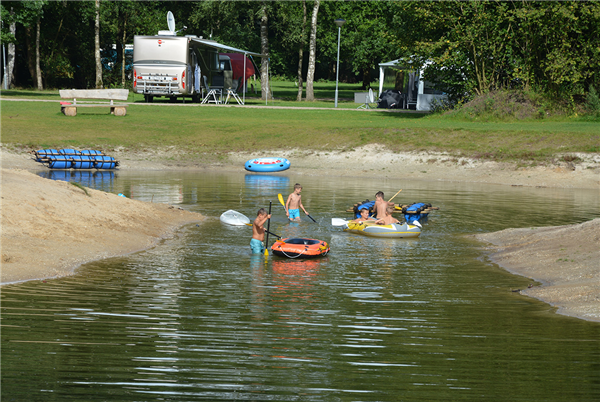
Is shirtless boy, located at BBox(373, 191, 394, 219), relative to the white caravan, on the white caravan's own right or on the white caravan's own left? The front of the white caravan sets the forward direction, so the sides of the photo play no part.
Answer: on the white caravan's own right

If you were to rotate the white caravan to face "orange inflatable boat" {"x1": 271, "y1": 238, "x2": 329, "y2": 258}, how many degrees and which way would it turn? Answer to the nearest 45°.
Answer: approximately 135° to its right

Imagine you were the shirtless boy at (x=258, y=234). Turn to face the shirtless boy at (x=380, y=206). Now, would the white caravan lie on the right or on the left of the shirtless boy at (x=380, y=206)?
left

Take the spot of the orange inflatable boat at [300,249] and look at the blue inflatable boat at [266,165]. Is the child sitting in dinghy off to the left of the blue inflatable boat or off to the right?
right

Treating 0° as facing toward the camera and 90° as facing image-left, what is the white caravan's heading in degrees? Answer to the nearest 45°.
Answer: approximately 225°

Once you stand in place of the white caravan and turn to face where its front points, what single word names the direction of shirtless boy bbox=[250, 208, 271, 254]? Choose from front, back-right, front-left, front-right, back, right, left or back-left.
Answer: back-right

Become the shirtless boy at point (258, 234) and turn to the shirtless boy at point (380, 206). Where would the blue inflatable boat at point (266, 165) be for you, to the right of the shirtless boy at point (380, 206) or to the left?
left
